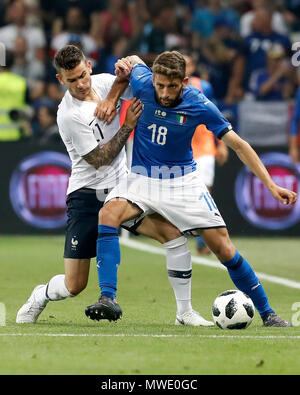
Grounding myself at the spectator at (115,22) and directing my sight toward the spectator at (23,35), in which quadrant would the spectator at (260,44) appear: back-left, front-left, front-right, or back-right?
back-left

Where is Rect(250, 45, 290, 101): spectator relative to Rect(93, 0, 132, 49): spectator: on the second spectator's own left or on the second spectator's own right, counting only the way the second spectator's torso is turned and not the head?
on the second spectator's own left

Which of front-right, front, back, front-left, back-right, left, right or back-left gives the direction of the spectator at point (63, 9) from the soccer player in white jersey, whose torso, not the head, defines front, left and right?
back-left

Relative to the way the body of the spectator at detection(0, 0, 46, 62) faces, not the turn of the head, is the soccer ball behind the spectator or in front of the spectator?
in front

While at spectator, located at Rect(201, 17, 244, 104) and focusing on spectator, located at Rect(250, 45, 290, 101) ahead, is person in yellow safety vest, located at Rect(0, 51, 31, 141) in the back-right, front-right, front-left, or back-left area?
back-right

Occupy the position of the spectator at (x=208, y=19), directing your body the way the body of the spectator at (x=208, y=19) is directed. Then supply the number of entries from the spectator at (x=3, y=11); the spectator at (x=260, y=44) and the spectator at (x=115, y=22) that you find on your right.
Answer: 2

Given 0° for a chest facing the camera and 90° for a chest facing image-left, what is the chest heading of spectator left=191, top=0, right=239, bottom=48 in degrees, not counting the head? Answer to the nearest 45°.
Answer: approximately 0°

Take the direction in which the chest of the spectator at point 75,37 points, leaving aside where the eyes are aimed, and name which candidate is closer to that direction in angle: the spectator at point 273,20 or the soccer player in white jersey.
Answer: the soccer player in white jersey

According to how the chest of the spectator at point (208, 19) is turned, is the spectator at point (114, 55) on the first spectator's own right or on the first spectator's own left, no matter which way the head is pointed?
on the first spectator's own right
